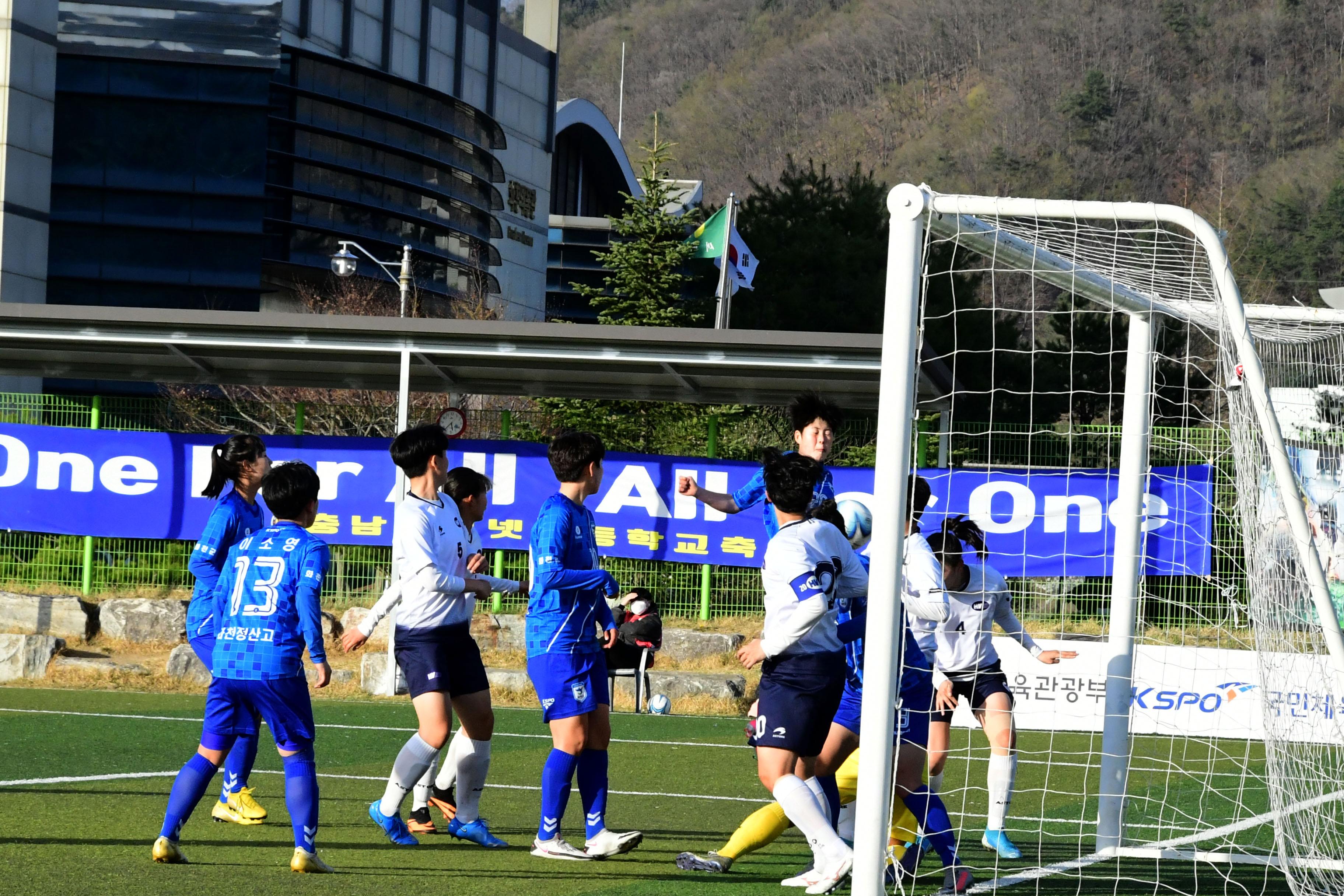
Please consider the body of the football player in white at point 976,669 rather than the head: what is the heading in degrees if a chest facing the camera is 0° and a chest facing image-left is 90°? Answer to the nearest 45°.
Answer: approximately 0°

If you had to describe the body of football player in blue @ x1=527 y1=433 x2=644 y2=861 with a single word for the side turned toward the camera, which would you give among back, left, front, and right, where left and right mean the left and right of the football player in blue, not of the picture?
right

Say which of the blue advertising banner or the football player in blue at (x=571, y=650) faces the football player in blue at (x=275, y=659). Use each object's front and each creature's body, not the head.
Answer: the blue advertising banner

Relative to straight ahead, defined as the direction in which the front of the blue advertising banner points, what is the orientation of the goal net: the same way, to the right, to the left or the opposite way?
to the right

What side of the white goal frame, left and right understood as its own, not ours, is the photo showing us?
left

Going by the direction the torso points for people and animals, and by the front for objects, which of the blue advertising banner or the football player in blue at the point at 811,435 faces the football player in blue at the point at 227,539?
the blue advertising banner

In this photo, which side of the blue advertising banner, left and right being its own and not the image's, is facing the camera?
front

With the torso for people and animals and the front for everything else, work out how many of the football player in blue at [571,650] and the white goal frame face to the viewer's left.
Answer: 1

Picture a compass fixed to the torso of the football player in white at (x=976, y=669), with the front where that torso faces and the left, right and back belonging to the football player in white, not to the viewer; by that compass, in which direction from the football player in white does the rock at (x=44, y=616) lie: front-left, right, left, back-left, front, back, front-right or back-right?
back-right

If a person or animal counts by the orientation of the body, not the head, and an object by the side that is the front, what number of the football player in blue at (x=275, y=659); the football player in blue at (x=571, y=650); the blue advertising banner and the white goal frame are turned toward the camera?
1

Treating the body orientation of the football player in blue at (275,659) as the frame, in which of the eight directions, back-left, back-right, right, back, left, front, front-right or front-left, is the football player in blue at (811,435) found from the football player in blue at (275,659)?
front-right

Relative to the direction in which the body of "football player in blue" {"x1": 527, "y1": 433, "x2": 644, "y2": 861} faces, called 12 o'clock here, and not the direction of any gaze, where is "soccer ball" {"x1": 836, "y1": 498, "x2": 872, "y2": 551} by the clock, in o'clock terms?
The soccer ball is roughly at 12 o'clock from the football player in blue.

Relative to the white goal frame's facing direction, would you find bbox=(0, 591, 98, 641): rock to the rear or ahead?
ahead
